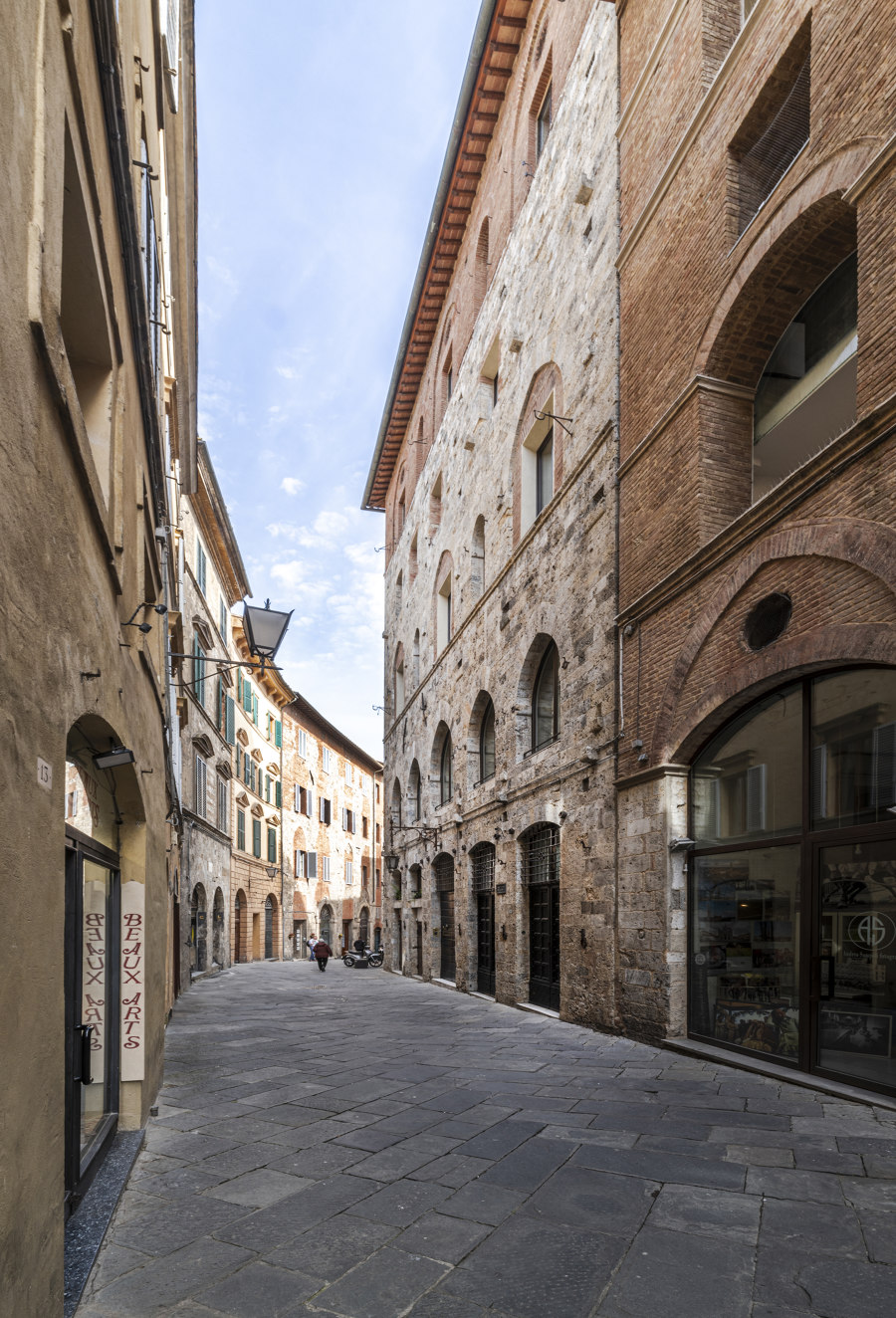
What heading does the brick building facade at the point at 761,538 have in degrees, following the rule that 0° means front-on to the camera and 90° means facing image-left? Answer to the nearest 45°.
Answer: approximately 45°

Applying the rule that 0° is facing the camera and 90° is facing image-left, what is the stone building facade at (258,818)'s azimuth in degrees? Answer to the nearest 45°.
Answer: approximately 315°
